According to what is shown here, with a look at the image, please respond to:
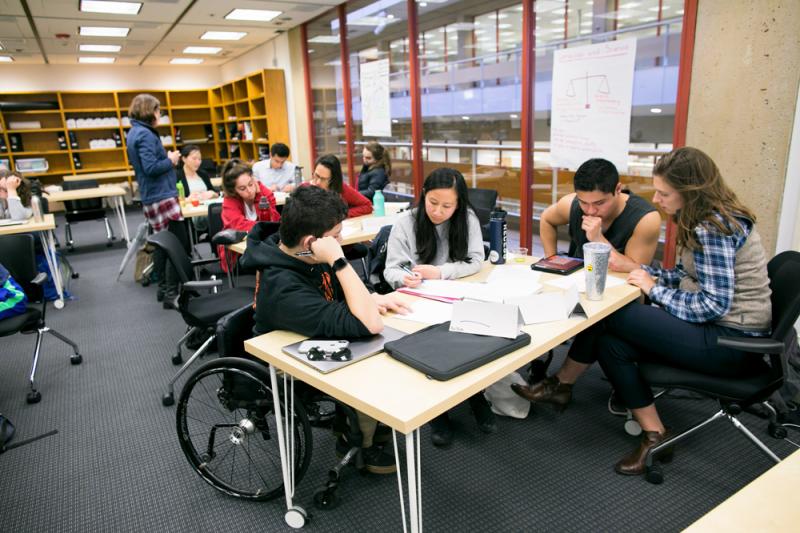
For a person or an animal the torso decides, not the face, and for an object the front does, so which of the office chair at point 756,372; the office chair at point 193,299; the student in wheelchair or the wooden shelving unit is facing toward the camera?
the wooden shelving unit

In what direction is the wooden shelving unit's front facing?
toward the camera

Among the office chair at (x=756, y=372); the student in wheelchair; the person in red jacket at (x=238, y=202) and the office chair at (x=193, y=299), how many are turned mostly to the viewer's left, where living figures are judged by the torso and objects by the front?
1

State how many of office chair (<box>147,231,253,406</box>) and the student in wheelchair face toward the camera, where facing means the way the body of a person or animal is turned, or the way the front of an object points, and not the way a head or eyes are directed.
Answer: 0

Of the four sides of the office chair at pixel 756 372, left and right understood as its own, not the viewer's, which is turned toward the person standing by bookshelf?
front

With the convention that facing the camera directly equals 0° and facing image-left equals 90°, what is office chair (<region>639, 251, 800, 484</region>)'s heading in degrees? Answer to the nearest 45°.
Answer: approximately 90°

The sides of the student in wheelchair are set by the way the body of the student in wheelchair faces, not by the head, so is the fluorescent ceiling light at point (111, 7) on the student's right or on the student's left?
on the student's left

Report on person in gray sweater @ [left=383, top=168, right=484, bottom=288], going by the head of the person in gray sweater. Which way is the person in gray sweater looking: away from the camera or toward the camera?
toward the camera

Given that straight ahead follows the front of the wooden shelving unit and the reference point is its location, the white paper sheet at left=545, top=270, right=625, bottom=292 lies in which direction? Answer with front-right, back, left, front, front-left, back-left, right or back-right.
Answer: front

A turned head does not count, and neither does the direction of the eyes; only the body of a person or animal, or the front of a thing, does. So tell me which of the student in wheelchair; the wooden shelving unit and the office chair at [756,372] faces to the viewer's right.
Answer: the student in wheelchair

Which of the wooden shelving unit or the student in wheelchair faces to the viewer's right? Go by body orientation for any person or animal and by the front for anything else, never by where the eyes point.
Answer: the student in wheelchair

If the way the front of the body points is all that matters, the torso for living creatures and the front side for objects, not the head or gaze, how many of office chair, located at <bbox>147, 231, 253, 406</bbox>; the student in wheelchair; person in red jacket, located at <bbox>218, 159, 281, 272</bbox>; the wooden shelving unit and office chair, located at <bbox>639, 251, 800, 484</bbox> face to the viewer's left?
1

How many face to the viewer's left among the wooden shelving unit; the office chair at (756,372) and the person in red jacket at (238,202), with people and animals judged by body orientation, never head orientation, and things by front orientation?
1

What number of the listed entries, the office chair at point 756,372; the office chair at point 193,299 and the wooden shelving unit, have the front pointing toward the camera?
1

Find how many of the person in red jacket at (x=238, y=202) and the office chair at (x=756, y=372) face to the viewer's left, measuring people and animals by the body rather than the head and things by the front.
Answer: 1

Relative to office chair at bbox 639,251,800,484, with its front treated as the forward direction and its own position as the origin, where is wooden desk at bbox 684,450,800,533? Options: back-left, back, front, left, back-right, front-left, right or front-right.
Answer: left

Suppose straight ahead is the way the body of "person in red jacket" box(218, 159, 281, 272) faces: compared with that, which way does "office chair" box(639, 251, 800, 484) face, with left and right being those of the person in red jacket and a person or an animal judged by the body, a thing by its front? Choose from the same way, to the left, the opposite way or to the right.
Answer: the opposite way

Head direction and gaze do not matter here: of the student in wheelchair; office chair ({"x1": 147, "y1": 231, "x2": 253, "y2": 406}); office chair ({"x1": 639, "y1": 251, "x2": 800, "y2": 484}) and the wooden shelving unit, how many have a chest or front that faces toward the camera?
1

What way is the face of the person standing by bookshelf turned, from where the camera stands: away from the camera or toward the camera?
away from the camera

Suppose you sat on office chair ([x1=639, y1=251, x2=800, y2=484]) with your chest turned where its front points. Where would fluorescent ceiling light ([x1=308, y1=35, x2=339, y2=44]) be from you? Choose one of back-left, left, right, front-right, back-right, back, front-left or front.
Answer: front-right
